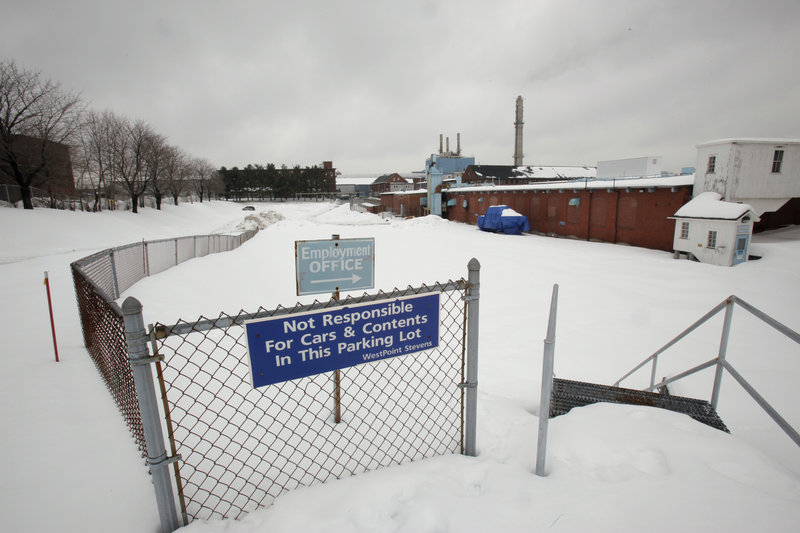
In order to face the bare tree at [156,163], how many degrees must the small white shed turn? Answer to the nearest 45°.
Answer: approximately 135° to its right

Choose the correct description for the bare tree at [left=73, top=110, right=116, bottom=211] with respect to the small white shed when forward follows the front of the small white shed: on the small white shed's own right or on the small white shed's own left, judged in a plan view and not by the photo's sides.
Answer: on the small white shed's own right

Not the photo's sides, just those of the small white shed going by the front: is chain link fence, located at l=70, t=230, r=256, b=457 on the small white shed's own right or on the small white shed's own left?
on the small white shed's own right

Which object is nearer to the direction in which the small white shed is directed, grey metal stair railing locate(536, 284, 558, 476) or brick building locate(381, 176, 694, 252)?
the grey metal stair railing

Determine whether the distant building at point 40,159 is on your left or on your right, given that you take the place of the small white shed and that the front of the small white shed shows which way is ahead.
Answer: on your right

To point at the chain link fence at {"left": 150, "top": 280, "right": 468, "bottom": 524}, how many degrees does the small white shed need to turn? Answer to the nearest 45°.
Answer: approximately 45° to its right

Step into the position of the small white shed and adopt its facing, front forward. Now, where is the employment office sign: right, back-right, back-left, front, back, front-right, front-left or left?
front-right

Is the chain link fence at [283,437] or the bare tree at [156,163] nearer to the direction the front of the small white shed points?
the chain link fence
